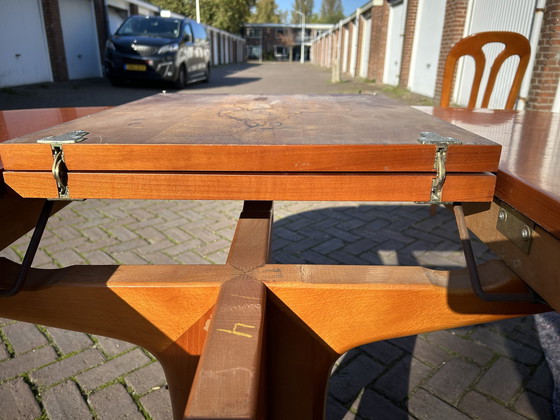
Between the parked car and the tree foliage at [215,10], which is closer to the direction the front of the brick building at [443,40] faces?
the parked car

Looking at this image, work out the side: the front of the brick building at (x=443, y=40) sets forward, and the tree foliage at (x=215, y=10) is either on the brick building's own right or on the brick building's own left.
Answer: on the brick building's own right

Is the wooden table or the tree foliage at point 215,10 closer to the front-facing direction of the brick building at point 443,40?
the wooden table

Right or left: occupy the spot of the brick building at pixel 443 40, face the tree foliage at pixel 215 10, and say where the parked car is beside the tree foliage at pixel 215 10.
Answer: left

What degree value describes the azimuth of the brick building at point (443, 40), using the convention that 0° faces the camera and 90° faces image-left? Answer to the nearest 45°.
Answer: approximately 45°

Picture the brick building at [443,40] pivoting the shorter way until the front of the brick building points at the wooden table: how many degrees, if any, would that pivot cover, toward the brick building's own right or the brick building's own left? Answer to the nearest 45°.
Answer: approximately 45° to the brick building's own left

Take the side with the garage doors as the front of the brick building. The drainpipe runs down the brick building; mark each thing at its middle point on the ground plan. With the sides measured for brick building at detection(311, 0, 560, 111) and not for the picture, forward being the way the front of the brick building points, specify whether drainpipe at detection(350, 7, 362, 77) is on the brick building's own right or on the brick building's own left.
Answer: on the brick building's own right

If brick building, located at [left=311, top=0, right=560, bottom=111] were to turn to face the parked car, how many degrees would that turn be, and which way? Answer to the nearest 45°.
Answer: approximately 45° to its right
